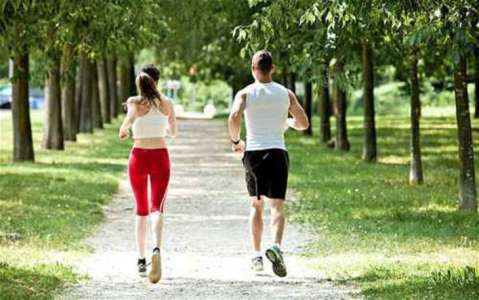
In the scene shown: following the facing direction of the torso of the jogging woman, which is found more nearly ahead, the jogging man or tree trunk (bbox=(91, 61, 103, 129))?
the tree trunk

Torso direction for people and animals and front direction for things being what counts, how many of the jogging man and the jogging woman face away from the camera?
2

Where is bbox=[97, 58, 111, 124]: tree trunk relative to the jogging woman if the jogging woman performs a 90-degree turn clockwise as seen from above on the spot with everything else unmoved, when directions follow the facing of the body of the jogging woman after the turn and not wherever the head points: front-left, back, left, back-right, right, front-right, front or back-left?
left

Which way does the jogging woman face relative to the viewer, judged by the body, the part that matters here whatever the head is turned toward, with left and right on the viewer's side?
facing away from the viewer

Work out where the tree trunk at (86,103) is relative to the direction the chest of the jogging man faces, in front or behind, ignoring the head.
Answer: in front

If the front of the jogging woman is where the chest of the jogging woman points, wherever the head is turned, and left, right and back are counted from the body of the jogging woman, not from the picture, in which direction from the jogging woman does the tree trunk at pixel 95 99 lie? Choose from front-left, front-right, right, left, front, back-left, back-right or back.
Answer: front

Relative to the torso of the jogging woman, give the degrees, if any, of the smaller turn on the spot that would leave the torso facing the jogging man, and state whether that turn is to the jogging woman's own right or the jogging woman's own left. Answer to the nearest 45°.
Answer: approximately 90° to the jogging woman's own right

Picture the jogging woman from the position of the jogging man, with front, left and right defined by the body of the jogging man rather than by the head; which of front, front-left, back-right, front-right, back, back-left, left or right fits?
left

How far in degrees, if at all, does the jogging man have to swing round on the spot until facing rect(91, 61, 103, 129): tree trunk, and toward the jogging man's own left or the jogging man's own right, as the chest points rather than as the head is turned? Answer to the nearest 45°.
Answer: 0° — they already face it

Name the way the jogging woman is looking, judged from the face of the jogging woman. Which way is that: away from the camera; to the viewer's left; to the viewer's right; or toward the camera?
away from the camera

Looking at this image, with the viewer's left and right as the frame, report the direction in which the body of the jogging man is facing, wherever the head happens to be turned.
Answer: facing away from the viewer

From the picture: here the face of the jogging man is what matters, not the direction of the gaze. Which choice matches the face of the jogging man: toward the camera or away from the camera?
away from the camera

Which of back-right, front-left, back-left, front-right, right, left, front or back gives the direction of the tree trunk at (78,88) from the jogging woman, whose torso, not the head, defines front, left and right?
front

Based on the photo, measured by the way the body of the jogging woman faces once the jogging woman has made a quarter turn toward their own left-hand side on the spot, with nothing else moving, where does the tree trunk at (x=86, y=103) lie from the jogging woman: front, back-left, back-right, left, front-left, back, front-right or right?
right

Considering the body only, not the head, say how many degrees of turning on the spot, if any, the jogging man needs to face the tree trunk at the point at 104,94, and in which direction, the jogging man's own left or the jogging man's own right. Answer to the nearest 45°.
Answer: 0° — they already face it
